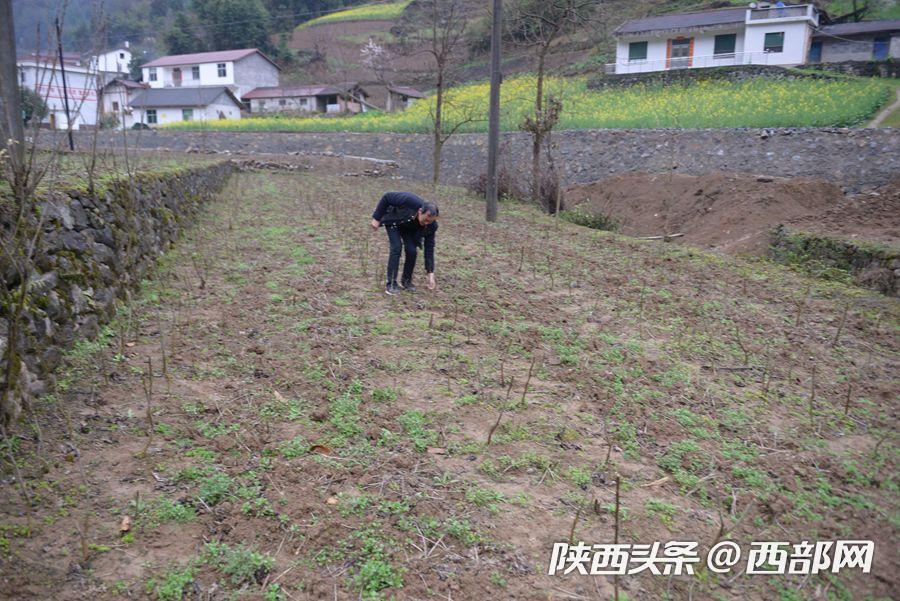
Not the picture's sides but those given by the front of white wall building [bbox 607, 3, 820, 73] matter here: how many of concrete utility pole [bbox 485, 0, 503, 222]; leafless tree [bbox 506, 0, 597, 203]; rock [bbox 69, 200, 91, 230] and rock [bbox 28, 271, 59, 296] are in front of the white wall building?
4

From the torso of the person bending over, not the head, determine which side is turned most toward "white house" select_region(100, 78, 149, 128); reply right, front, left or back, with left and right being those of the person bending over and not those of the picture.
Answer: back

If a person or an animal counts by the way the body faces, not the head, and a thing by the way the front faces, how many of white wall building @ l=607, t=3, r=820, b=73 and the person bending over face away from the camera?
0

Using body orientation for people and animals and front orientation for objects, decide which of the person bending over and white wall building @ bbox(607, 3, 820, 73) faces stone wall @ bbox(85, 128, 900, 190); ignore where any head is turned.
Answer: the white wall building

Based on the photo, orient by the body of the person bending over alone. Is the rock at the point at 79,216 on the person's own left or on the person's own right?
on the person's own right

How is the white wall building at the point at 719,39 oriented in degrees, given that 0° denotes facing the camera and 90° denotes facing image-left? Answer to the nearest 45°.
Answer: approximately 0°

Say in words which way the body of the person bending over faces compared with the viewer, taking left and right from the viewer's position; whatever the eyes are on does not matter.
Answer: facing the viewer and to the right of the viewer

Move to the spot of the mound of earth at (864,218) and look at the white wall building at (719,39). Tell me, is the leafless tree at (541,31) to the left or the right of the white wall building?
left

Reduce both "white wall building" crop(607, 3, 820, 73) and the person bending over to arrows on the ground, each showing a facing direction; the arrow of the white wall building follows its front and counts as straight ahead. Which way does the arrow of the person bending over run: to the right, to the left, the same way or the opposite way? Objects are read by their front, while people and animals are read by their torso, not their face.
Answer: to the left

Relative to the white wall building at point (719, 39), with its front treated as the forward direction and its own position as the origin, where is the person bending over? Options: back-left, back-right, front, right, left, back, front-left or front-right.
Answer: front

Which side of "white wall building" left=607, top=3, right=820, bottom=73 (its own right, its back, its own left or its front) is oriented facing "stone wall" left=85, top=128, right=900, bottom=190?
front

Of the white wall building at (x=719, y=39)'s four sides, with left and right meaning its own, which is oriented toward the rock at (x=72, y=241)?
front
